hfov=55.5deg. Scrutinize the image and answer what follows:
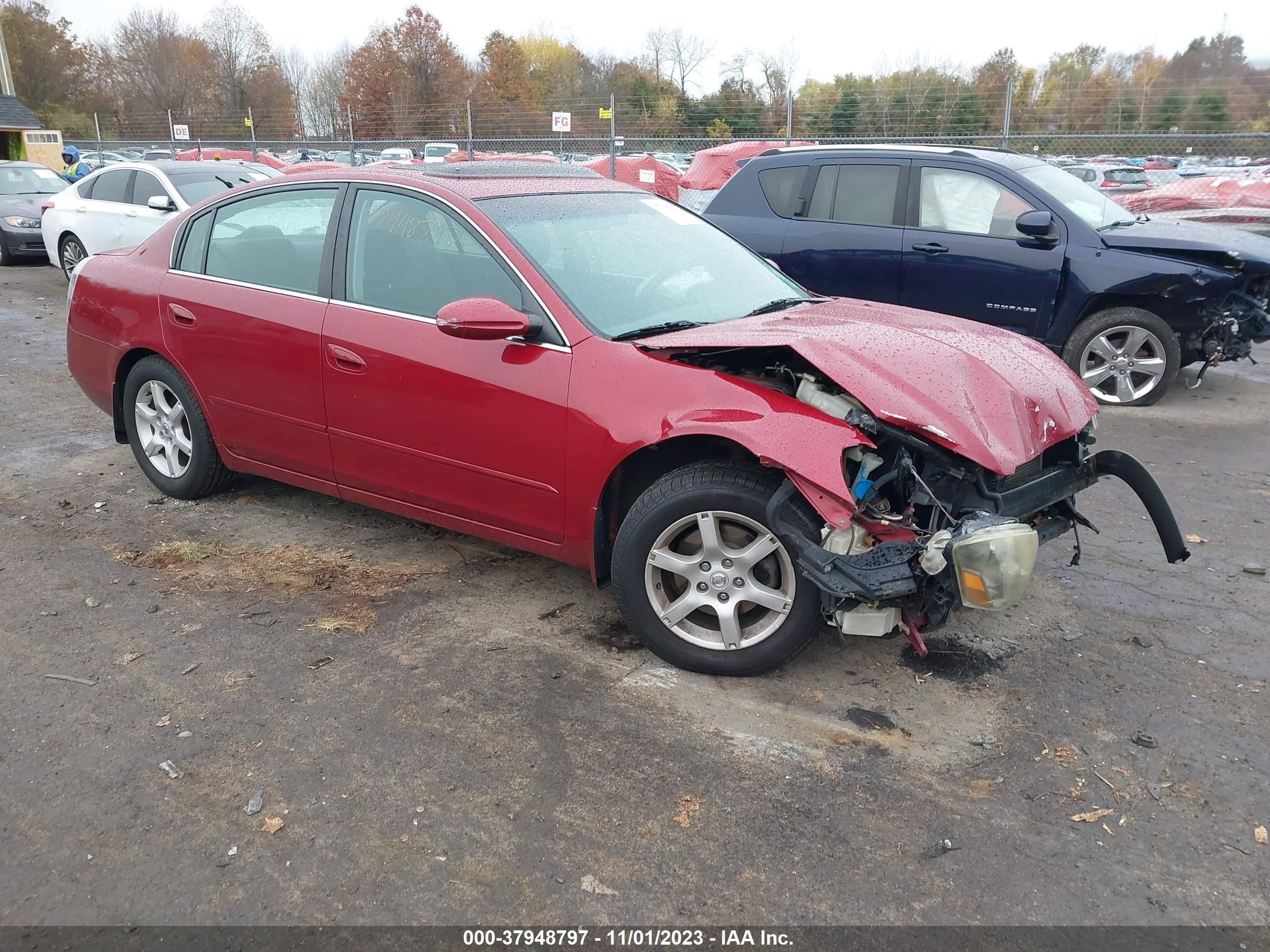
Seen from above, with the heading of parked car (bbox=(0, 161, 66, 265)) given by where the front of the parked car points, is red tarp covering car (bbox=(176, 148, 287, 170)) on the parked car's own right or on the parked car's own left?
on the parked car's own left

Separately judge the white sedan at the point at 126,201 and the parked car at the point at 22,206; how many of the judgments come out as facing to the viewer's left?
0

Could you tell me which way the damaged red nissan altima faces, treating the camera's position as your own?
facing the viewer and to the right of the viewer

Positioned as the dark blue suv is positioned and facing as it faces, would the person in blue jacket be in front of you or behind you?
behind

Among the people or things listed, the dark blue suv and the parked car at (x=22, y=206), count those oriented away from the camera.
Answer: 0

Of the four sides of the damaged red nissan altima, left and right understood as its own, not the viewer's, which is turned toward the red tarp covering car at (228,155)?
back

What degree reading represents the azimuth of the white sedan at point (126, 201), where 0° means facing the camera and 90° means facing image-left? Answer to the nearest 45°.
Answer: approximately 315°

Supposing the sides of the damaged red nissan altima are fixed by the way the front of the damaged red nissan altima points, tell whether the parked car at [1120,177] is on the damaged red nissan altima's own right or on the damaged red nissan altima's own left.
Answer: on the damaged red nissan altima's own left

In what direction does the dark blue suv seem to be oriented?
to the viewer's right

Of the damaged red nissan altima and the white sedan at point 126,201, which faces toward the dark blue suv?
the white sedan

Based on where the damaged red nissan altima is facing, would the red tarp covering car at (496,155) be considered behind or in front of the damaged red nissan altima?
behind

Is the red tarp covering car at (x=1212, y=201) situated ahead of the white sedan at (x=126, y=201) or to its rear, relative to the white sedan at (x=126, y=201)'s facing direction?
ahead
